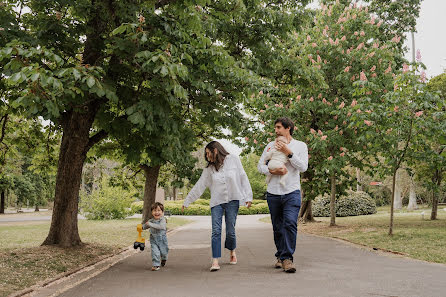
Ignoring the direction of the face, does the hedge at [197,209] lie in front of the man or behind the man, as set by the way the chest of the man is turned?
behind

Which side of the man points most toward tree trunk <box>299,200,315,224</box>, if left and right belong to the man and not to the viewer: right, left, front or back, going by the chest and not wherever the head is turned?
back

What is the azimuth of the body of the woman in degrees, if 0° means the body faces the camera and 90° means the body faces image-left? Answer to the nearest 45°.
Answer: approximately 0°

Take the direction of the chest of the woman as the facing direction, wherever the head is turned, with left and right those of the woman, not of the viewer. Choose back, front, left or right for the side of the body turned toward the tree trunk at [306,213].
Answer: back

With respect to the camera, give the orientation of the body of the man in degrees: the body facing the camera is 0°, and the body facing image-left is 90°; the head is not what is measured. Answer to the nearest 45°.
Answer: approximately 0°

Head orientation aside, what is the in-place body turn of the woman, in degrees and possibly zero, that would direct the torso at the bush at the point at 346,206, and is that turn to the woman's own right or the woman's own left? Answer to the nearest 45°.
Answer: approximately 180°

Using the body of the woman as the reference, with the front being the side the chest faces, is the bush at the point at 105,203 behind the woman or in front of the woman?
behind

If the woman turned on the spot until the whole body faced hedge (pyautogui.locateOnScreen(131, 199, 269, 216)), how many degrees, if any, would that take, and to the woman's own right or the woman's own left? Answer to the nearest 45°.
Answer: approximately 180°

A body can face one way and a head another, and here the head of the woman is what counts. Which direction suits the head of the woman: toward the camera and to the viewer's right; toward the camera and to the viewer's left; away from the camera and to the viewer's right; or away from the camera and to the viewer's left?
toward the camera and to the viewer's left

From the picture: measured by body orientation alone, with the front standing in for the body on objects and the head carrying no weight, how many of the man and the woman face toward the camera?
2
